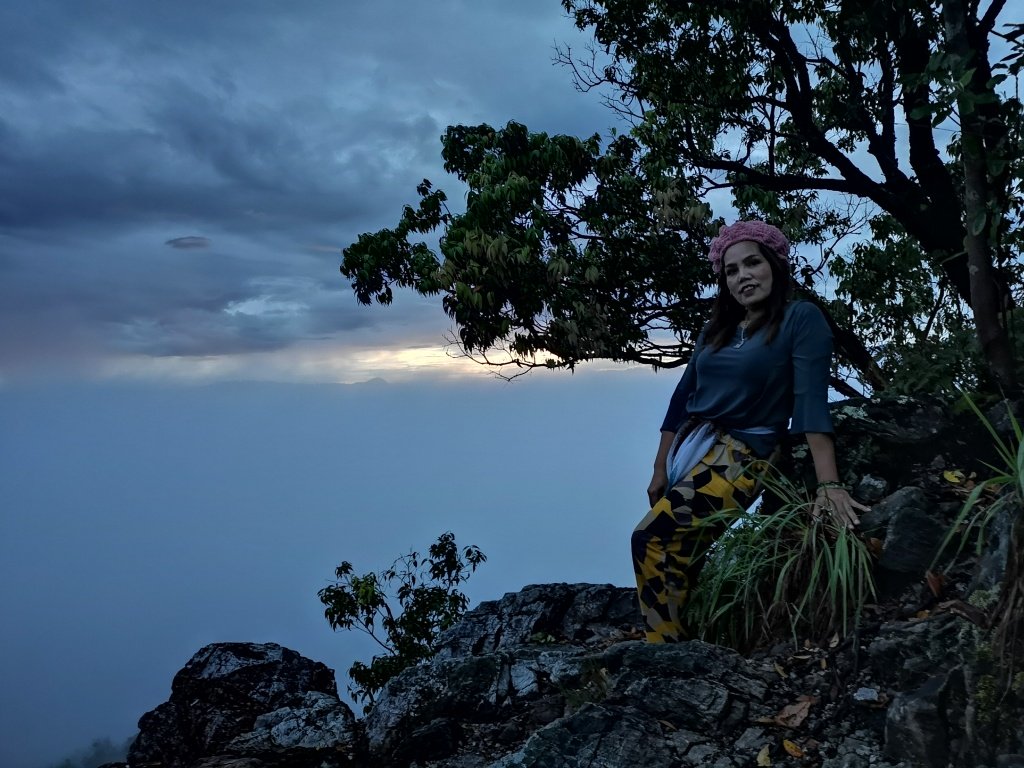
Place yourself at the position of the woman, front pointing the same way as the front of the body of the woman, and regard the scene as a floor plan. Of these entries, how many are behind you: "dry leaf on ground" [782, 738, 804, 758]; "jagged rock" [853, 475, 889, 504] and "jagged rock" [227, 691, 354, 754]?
1

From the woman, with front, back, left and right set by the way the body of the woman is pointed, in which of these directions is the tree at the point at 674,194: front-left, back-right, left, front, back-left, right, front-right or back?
back-right

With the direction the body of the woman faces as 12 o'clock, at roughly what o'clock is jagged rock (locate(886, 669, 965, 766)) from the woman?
The jagged rock is roughly at 10 o'clock from the woman.

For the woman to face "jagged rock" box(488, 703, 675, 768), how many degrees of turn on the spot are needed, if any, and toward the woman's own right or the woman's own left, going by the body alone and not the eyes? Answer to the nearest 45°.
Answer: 0° — they already face it

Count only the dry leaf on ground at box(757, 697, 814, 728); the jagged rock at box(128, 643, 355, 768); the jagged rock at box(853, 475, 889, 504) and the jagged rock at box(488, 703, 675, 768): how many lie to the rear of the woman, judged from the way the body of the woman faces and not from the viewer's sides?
1

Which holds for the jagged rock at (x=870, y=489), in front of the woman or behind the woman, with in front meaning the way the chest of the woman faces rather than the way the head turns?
behind

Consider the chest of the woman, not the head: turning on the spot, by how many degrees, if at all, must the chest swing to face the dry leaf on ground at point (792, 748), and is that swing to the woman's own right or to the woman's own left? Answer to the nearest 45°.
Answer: approximately 45° to the woman's own left

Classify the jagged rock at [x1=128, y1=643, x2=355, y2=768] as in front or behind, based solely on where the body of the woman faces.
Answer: in front

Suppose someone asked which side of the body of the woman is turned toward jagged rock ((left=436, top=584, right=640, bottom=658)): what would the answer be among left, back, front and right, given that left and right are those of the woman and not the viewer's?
right

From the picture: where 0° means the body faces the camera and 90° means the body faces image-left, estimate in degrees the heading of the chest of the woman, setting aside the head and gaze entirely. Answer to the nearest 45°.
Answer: approximately 45°

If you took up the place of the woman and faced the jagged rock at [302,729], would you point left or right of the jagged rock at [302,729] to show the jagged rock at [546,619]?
right

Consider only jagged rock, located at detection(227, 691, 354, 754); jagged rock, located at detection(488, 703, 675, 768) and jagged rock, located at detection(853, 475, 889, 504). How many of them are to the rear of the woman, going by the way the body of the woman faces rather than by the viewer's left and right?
1
